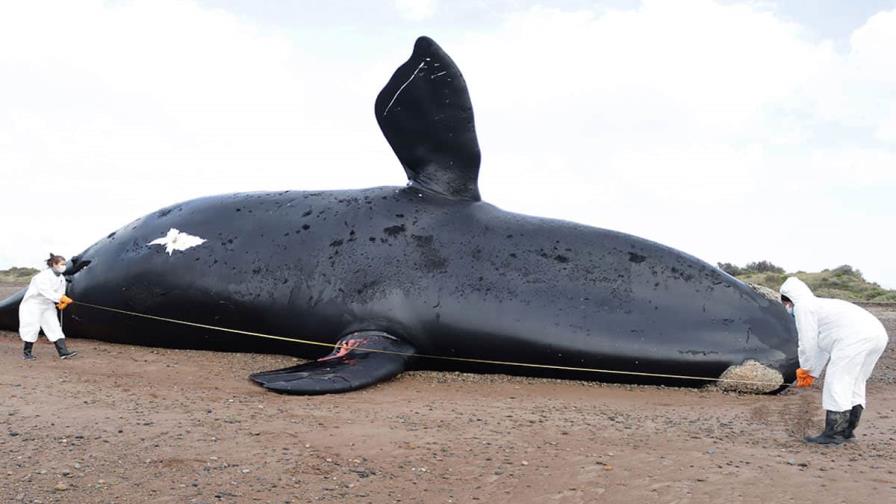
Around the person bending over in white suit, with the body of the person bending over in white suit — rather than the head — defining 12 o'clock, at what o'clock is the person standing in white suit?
The person standing in white suit is roughly at 12 o'clock from the person bending over in white suit.

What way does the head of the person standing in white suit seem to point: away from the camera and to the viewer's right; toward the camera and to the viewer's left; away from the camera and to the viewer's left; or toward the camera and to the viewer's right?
toward the camera and to the viewer's right

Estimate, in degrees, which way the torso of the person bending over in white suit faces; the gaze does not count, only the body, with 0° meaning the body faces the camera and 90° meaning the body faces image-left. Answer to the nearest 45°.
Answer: approximately 90°

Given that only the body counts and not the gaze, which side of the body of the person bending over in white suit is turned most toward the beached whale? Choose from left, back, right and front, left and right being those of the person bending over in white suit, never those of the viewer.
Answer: front
